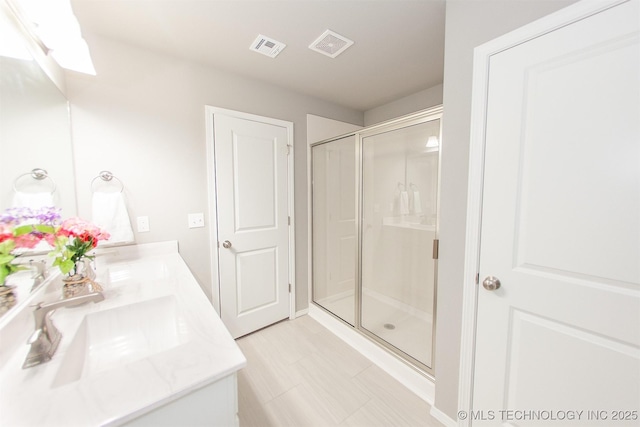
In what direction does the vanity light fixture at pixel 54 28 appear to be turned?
to the viewer's right

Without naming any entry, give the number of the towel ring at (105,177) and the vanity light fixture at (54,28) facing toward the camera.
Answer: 1

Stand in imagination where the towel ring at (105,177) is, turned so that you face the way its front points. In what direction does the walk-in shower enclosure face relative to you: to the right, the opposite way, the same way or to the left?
to the right

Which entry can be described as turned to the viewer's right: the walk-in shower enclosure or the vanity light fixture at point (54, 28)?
the vanity light fixture

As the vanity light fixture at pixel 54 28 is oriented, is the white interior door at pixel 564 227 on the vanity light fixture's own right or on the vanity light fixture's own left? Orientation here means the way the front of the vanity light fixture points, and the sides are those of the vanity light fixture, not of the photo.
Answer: on the vanity light fixture's own right

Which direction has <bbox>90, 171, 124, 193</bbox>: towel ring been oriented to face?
toward the camera

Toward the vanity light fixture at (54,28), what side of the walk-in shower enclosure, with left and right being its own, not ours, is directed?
front

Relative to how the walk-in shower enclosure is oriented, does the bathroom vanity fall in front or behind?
in front

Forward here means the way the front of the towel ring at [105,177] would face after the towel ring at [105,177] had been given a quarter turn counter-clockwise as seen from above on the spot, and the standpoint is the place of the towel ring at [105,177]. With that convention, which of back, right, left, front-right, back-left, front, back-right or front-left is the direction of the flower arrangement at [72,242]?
right

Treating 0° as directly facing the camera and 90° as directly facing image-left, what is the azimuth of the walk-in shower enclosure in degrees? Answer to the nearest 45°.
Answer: approximately 45°

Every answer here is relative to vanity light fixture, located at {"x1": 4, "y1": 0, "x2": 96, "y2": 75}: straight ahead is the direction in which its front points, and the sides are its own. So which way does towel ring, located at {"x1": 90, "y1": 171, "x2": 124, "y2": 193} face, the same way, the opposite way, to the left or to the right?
to the right
